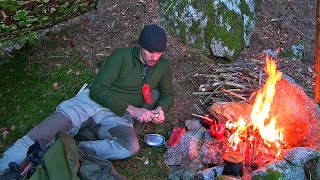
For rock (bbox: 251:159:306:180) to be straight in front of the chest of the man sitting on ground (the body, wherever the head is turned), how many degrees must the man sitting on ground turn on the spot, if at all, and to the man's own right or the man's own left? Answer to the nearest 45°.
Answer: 0° — they already face it

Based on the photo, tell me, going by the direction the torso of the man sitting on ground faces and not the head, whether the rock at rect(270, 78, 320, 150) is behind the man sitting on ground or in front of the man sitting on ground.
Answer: in front

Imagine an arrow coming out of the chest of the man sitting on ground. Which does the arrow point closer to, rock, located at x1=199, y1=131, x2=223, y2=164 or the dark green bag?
the rock

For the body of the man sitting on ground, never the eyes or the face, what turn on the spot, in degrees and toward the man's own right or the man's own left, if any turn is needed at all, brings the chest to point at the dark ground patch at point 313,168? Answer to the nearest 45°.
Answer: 0° — they already face it

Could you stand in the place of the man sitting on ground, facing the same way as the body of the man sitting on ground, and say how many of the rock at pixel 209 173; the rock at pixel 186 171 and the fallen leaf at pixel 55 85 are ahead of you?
2

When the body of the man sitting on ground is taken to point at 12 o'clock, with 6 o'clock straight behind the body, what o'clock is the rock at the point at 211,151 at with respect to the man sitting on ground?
The rock is roughly at 11 o'clock from the man sitting on ground.

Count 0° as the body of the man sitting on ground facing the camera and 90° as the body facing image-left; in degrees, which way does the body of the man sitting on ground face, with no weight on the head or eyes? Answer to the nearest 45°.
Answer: approximately 315°

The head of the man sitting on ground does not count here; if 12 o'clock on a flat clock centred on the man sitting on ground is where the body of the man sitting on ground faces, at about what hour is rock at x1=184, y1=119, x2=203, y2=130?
The rock is roughly at 10 o'clock from the man sitting on ground.

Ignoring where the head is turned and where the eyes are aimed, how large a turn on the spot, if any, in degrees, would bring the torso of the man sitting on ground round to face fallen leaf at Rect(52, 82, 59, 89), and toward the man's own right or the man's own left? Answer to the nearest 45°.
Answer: approximately 180°

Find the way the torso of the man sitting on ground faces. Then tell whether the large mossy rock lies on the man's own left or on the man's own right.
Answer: on the man's own left

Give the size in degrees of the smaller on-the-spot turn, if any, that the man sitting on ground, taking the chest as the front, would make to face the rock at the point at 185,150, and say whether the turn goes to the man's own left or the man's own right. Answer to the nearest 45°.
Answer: approximately 45° to the man's own left

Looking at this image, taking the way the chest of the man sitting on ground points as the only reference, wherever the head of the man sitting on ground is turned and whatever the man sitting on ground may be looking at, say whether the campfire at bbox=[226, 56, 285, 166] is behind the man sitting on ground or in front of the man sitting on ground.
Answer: in front
